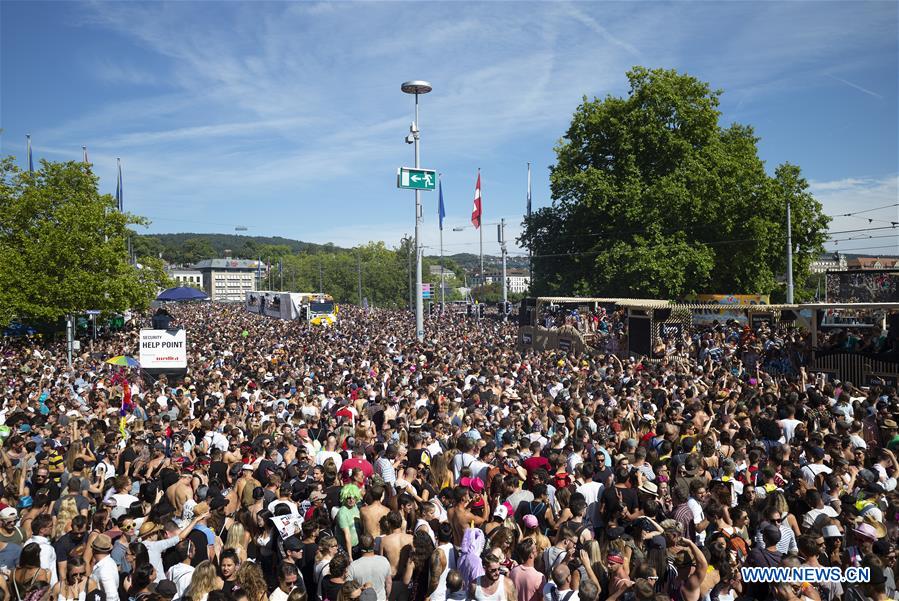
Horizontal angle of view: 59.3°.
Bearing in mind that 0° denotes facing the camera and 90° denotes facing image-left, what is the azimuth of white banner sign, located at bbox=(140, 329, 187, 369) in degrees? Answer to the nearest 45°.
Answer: approximately 0°

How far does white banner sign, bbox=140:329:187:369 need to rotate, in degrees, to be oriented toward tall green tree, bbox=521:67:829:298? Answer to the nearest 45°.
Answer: approximately 90° to its left

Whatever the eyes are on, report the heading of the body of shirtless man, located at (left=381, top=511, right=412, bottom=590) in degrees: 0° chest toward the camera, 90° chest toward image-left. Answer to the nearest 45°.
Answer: approximately 180°

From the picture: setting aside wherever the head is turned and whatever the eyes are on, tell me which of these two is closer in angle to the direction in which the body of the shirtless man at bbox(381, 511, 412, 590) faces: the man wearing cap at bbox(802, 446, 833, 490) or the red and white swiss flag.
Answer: the red and white swiss flag

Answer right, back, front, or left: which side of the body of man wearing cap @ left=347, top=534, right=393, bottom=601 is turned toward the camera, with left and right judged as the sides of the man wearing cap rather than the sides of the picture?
back

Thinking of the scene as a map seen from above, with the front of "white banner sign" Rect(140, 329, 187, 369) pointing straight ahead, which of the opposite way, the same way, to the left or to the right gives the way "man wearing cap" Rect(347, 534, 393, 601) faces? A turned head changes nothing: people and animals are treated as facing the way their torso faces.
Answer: the opposite way

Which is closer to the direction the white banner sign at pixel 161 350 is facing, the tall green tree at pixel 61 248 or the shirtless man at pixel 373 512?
the shirtless man

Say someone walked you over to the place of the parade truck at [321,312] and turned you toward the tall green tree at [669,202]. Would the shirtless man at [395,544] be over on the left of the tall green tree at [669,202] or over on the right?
right

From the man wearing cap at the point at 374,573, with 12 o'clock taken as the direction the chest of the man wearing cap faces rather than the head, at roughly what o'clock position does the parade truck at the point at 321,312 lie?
The parade truck is roughly at 12 o'clock from the man wearing cap.
